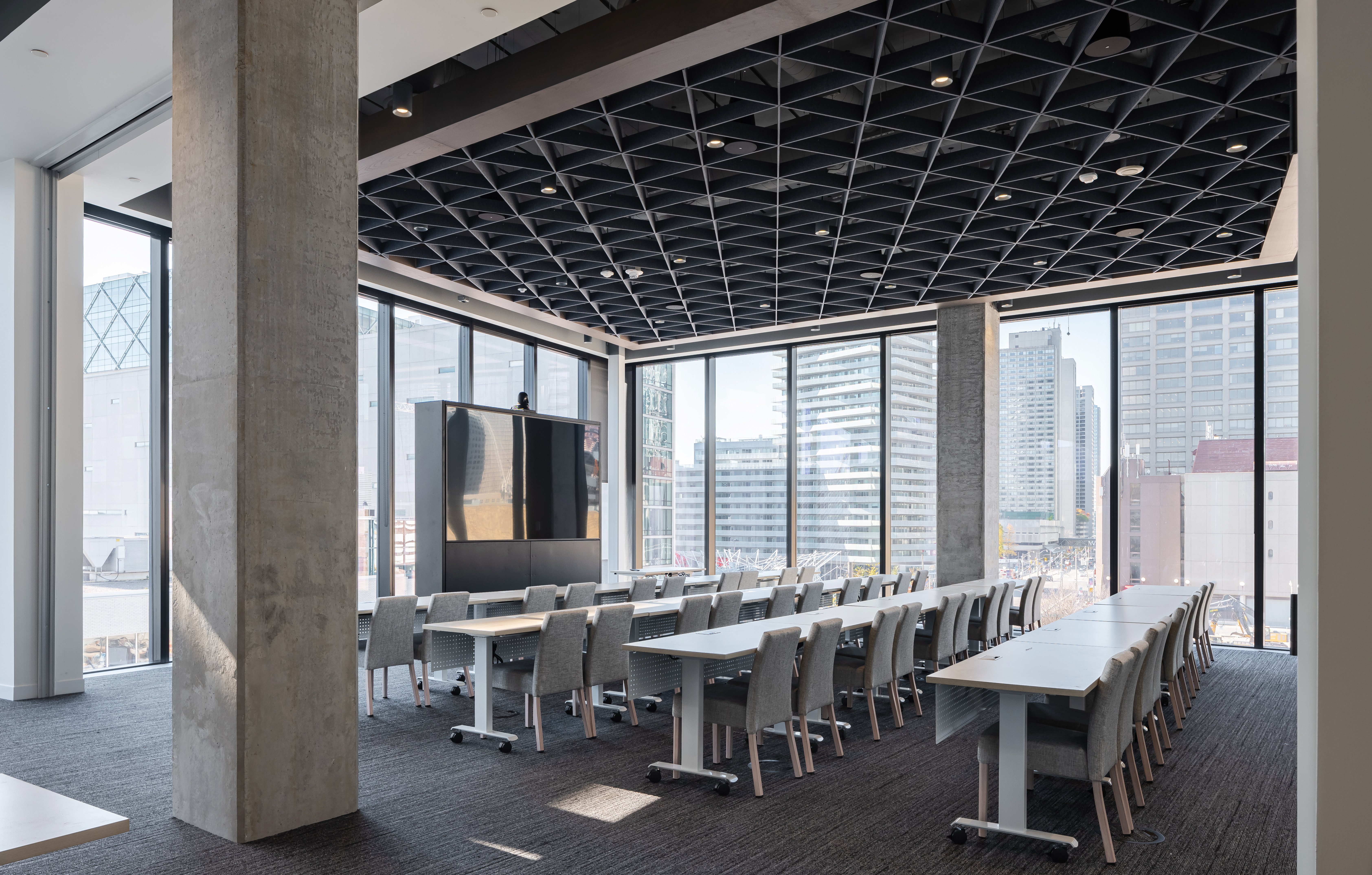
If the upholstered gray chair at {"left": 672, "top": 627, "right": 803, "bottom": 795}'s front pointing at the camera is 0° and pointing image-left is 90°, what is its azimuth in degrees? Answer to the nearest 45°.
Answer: approximately 135°

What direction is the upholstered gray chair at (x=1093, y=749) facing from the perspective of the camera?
to the viewer's left

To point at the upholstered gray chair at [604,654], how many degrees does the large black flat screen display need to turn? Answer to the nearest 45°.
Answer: approximately 45° to its right

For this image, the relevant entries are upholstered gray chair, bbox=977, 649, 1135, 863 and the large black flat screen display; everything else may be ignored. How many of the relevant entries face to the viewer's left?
1

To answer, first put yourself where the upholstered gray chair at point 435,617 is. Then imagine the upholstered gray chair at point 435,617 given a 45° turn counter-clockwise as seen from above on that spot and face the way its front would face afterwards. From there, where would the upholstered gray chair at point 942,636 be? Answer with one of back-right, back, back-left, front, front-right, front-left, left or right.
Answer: back

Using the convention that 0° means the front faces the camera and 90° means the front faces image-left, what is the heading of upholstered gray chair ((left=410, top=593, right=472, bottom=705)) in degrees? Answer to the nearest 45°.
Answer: approximately 135°

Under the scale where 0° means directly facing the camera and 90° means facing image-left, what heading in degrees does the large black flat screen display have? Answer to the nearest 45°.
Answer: approximately 315°

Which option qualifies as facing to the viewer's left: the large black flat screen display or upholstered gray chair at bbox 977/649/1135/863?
the upholstered gray chair
